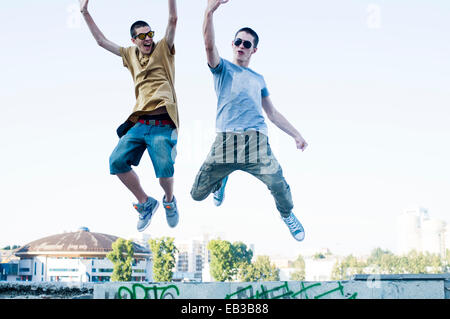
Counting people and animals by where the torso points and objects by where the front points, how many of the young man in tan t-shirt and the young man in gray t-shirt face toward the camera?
2

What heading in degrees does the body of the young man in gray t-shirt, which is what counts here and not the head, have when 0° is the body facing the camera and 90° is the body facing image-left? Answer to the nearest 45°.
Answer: approximately 0°

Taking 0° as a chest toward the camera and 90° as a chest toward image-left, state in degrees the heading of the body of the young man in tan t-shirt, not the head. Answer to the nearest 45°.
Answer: approximately 0°

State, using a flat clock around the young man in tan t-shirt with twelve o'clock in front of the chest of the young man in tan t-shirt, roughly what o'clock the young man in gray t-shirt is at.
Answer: The young man in gray t-shirt is roughly at 9 o'clock from the young man in tan t-shirt.

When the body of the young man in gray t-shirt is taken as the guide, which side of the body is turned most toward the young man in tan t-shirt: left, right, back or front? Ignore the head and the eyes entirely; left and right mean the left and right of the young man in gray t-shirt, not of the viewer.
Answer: right
